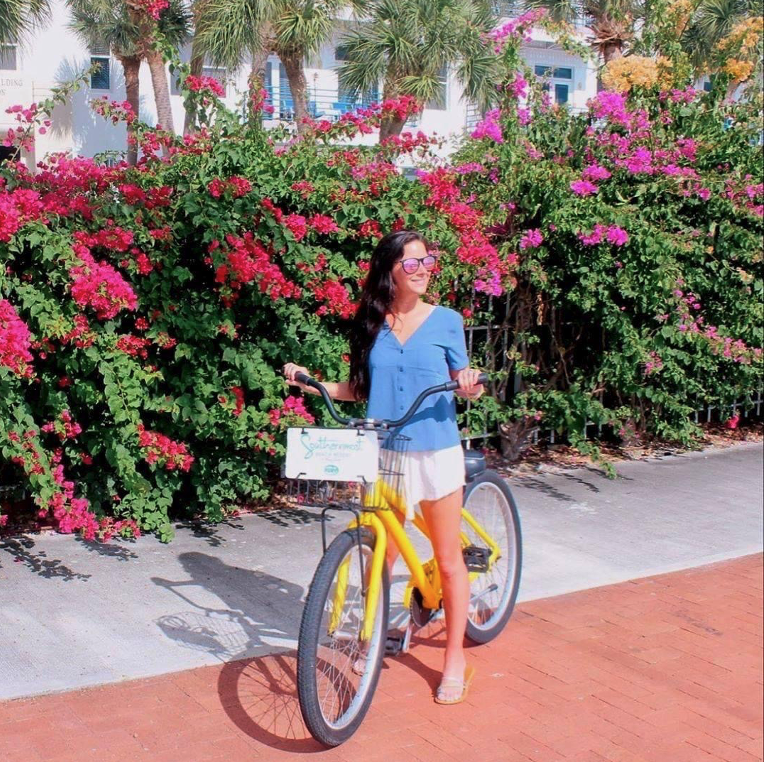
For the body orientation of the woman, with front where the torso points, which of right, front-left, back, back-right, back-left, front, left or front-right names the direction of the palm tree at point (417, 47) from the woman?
back

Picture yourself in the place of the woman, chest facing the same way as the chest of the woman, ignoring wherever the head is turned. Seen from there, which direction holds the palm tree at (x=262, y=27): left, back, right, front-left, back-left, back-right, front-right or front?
back

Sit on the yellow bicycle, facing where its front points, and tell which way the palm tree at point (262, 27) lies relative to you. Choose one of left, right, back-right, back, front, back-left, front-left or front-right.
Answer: back-right

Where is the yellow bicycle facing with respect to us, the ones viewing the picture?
facing the viewer and to the left of the viewer

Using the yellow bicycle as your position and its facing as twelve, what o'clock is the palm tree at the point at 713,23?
The palm tree is roughly at 5 o'clock from the yellow bicycle.

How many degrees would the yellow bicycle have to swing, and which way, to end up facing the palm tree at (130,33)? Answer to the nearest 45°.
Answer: approximately 135° to its right

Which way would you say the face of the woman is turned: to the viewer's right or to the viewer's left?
to the viewer's right

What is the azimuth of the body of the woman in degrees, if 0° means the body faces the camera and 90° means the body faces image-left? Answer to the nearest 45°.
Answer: approximately 0°
